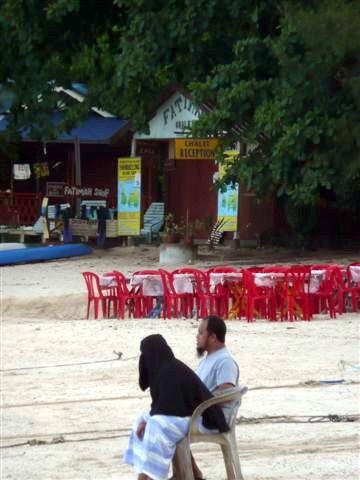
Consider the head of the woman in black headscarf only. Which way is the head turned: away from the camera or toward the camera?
away from the camera

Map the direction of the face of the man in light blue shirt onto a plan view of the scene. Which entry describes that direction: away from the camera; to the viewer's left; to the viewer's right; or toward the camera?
to the viewer's left

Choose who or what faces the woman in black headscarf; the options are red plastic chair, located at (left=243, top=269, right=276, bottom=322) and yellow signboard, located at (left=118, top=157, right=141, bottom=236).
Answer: the yellow signboard

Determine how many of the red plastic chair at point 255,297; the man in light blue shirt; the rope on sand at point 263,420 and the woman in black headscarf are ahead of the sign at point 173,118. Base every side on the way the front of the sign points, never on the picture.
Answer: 4

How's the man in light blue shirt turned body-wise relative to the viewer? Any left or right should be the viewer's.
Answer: facing to the left of the viewer

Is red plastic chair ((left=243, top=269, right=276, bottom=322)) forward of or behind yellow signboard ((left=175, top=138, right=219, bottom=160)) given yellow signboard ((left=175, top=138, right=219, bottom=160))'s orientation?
forward

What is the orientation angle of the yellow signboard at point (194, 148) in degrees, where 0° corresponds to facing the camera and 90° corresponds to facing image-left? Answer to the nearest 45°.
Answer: approximately 0°

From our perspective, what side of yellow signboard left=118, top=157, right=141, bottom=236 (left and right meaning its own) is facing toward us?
front

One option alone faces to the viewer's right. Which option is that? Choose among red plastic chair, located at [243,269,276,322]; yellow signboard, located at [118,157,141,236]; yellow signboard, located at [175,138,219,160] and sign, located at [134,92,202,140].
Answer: the red plastic chair

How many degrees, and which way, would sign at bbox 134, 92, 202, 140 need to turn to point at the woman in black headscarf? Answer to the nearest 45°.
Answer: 0° — it already faces them

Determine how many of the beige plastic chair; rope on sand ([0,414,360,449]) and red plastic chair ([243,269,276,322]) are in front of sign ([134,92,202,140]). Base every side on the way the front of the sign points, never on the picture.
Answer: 3

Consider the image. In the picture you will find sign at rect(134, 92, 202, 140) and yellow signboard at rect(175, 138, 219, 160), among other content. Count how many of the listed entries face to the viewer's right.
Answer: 0

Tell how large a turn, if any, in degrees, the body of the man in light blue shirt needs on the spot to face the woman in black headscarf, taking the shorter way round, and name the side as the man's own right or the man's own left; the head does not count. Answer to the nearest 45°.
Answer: approximately 45° to the man's own left

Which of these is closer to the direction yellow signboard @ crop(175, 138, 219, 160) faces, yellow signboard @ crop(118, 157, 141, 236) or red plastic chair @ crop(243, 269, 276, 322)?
the red plastic chair
